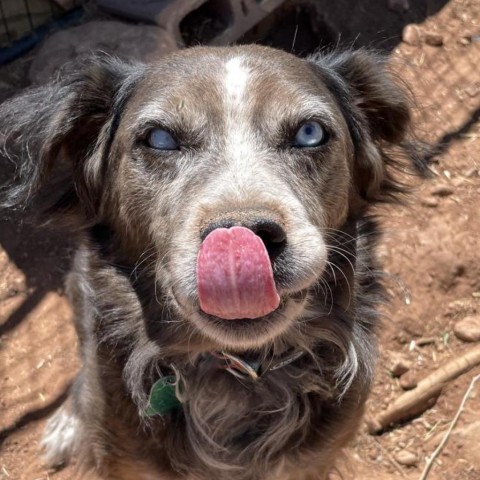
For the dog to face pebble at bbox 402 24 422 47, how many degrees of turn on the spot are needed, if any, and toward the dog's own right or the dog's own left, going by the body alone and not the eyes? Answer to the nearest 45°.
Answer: approximately 135° to the dog's own left

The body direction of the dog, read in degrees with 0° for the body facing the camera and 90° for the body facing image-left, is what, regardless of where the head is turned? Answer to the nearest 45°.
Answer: approximately 0°

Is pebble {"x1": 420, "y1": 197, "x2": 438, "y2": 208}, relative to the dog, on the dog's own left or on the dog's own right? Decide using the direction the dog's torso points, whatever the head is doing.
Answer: on the dog's own left

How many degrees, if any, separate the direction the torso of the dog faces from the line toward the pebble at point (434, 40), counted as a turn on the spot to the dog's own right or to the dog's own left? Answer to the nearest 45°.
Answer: approximately 135° to the dog's own left

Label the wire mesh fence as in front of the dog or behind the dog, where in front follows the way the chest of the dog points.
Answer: behind

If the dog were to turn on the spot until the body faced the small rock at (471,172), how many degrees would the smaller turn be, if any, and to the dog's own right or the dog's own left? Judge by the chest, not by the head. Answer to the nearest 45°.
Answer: approximately 135° to the dog's own left

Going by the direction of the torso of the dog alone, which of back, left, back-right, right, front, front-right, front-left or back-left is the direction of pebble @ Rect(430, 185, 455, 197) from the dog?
back-left
